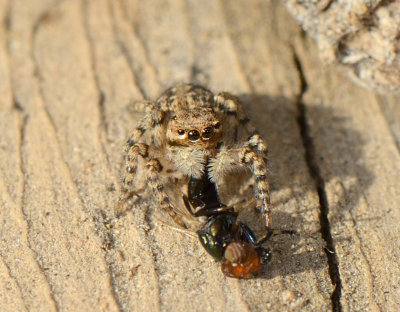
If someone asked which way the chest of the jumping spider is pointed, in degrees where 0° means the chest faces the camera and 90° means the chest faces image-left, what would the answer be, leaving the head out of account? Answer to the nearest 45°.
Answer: approximately 0°
